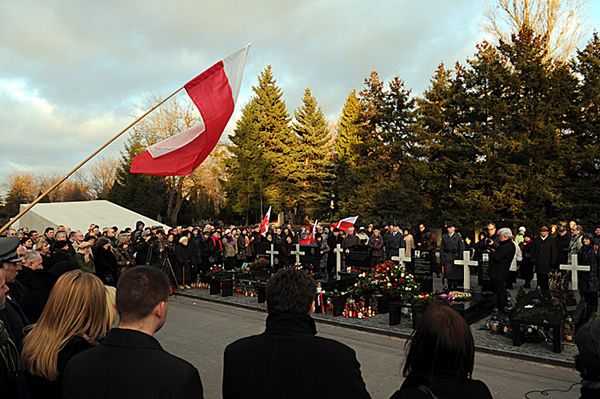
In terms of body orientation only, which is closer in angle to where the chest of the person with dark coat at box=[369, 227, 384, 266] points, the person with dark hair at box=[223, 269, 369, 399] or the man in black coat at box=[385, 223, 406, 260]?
the person with dark hair

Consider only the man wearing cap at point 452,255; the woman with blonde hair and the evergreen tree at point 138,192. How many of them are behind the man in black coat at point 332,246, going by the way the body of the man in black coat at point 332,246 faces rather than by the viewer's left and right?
1

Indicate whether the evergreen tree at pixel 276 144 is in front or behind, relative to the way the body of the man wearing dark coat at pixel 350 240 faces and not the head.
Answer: behind

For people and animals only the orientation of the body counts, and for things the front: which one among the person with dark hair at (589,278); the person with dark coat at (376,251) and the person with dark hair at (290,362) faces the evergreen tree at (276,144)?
the person with dark hair at (290,362)

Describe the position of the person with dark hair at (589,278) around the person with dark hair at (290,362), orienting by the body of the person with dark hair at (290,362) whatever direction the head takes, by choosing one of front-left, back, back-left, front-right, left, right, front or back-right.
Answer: front-right

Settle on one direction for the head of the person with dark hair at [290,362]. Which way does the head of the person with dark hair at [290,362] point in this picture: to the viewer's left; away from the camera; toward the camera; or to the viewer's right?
away from the camera

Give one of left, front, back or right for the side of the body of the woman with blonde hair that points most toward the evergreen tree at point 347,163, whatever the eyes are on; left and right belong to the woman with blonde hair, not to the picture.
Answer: front

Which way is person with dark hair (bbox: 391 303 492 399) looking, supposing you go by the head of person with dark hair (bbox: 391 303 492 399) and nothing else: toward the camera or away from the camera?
away from the camera

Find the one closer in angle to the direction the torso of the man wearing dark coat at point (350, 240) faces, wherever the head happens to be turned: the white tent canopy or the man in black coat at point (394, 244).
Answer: the man in black coat

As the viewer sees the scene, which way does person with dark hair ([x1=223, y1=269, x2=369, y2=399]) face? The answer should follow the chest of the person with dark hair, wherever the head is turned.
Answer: away from the camera

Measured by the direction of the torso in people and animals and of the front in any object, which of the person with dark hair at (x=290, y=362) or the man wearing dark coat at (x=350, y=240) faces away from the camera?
the person with dark hair

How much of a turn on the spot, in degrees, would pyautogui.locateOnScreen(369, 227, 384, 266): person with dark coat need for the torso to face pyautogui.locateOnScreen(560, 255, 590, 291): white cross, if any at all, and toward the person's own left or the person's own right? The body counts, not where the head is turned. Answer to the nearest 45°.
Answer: approximately 45° to the person's own left

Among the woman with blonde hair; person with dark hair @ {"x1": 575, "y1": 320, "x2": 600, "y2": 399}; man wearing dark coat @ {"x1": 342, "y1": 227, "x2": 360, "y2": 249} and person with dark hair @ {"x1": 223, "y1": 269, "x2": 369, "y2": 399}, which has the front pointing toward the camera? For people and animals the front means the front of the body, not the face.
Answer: the man wearing dark coat

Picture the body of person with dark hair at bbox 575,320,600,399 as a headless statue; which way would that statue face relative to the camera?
away from the camera

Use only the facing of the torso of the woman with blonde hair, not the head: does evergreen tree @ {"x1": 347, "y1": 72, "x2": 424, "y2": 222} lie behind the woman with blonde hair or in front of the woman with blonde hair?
in front

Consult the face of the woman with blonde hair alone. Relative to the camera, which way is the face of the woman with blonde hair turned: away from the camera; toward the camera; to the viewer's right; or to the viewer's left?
away from the camera
